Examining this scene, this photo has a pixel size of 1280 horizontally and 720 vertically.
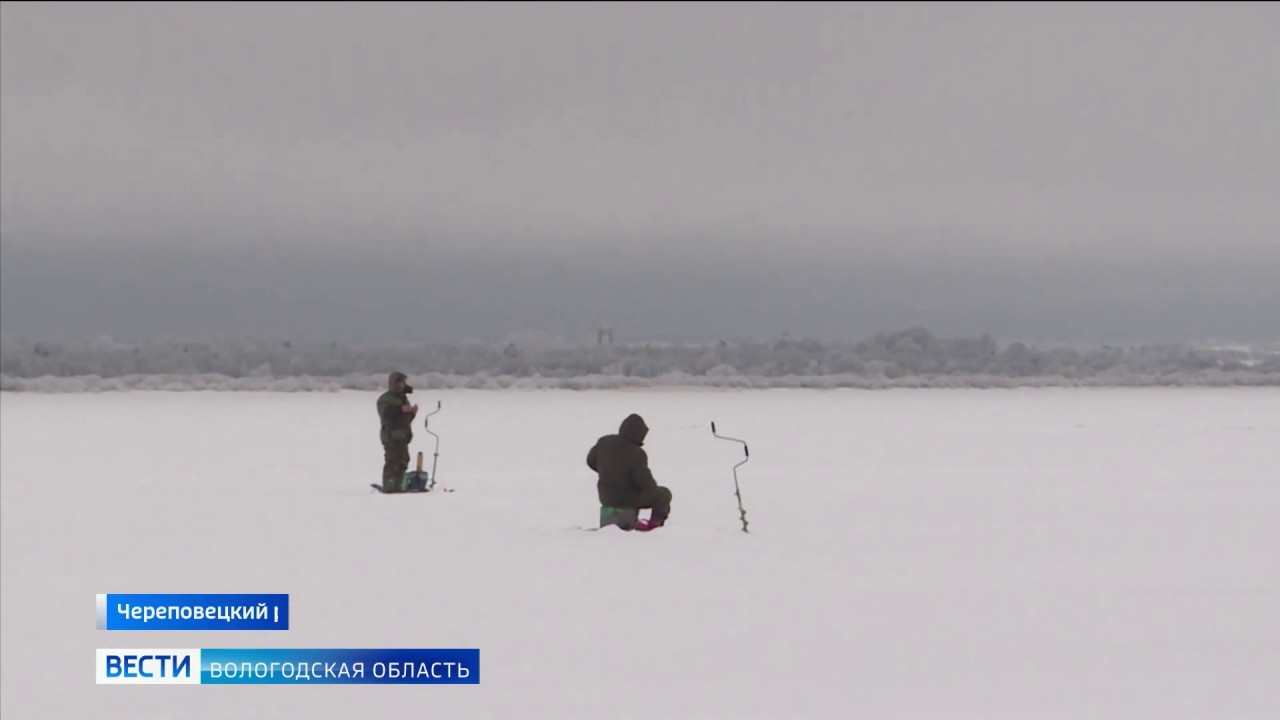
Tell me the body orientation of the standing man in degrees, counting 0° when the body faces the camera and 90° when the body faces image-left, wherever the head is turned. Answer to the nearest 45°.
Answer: approximately 270°
